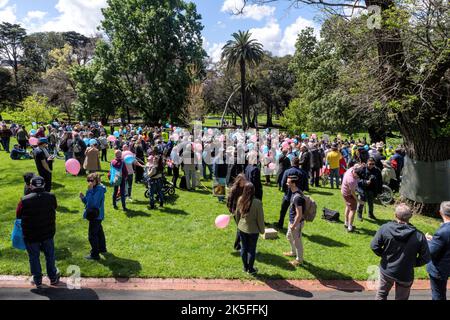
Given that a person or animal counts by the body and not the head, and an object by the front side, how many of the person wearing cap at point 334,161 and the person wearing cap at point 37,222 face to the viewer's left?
0

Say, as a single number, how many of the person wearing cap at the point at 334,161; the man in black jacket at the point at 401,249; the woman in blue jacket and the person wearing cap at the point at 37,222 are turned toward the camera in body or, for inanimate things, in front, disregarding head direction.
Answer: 0

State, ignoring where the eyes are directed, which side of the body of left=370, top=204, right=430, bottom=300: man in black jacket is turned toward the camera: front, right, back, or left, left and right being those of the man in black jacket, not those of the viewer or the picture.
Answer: back

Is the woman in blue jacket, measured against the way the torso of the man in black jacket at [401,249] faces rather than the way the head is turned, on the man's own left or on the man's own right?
on the man's own left

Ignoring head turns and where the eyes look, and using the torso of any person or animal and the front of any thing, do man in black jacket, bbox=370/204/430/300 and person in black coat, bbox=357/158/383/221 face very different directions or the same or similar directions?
very different directions

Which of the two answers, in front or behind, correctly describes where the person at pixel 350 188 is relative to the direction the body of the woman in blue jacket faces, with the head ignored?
behind

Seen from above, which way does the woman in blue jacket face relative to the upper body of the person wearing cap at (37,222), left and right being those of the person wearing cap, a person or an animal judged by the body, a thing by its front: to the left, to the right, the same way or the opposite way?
to the left

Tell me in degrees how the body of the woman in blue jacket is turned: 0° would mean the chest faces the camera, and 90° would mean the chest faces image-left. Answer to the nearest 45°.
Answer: approximately 90°

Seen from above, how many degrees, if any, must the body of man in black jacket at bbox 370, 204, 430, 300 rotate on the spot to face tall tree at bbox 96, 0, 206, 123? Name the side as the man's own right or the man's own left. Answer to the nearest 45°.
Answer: approximately 45° to the man's own left

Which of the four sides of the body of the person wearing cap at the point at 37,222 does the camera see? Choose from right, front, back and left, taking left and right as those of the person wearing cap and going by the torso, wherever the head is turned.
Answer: back

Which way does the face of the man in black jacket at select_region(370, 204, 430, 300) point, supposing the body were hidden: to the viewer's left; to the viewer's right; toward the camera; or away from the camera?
away from the camera
